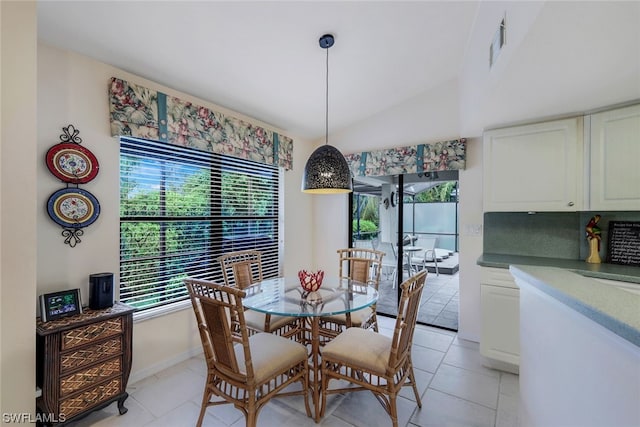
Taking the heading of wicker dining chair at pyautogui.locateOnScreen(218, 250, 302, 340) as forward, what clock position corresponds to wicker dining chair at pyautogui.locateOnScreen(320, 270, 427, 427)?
wicker dining chair at pyautogui.locateOnScreen(320, 270, 427, 427) is roughly at 12 o'clock from wicker dining chair at pyautogui.locateOnScreen(218, 250, 302, 340).

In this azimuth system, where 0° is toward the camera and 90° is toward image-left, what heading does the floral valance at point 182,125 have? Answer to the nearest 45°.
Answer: approximately 315°

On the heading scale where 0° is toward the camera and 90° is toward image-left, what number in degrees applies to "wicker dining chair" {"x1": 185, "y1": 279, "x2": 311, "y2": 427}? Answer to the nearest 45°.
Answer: approximately 225°

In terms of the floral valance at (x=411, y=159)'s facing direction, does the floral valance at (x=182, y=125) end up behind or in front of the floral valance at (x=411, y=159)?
in front

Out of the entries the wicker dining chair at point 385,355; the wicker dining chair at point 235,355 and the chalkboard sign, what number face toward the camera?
1

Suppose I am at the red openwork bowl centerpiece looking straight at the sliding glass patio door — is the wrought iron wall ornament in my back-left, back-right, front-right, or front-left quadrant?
back-left

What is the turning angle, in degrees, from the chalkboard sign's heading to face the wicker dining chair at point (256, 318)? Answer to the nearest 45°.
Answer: approximately 45° to its right

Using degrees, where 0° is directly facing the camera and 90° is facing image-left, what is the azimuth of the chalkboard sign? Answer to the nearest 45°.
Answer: approximately 0°

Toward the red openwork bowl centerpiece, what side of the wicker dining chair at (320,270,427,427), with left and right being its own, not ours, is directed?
front

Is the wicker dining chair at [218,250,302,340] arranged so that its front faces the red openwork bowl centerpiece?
yes

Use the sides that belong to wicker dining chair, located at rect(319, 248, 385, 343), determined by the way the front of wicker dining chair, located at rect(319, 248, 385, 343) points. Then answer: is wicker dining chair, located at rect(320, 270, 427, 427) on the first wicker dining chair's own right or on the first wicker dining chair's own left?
on the first wicker dining chair's own left

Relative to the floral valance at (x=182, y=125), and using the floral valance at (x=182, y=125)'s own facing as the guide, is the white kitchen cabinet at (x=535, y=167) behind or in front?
in front
